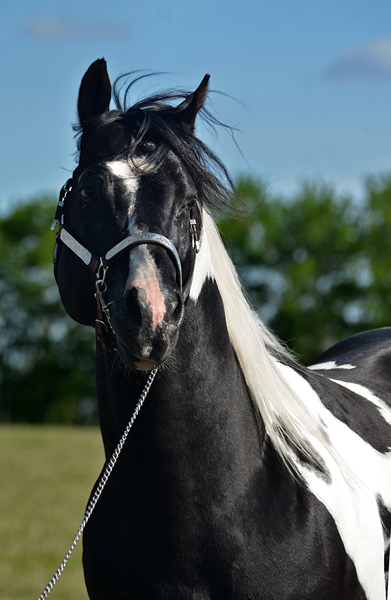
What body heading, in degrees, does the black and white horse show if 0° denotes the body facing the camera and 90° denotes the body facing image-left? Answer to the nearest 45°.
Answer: approximately 45°
